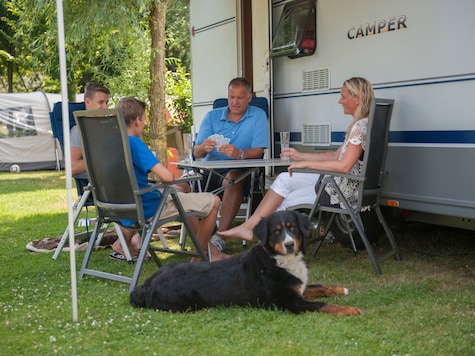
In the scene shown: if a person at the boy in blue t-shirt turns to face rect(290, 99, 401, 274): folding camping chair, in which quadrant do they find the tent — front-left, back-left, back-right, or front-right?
back-left

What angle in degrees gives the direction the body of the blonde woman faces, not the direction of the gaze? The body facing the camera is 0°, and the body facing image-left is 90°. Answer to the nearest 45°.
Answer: approximately 90°

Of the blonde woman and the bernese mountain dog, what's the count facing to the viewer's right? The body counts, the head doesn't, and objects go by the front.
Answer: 1

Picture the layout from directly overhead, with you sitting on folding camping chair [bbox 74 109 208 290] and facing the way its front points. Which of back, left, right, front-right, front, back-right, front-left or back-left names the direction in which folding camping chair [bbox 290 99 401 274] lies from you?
front-right

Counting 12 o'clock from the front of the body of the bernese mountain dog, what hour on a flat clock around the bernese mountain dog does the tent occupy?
The tent is roughly at 8 o'clock from the bernese mountain dog.

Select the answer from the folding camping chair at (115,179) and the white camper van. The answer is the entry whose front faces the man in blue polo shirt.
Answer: the folding camping chair

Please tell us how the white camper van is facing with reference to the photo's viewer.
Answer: facing the viewer and to the right of the viewer

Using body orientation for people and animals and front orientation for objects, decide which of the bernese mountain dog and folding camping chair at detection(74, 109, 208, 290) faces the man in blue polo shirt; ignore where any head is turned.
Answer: the folding camping chair

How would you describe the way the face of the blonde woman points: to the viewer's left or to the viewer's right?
to the viewer's left

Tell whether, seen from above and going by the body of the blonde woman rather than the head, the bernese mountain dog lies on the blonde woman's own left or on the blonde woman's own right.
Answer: on the blonde woman's own left

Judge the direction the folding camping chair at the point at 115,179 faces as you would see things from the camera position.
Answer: facing away from the viewer and to the right of the viewer

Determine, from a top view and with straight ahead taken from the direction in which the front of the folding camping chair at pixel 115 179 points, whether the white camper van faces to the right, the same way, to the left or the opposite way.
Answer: to the right

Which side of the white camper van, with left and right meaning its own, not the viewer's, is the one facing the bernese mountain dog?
right

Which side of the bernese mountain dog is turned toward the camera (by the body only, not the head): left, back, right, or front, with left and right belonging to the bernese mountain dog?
right

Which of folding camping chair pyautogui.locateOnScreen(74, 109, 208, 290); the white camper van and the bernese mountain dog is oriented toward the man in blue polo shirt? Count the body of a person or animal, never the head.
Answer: the folding camping chair

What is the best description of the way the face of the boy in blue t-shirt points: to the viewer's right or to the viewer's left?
to the viewer's right

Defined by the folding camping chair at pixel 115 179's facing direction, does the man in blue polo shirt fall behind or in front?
in front

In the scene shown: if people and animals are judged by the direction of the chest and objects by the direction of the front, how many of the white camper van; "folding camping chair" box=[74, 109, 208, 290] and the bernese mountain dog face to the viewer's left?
0
